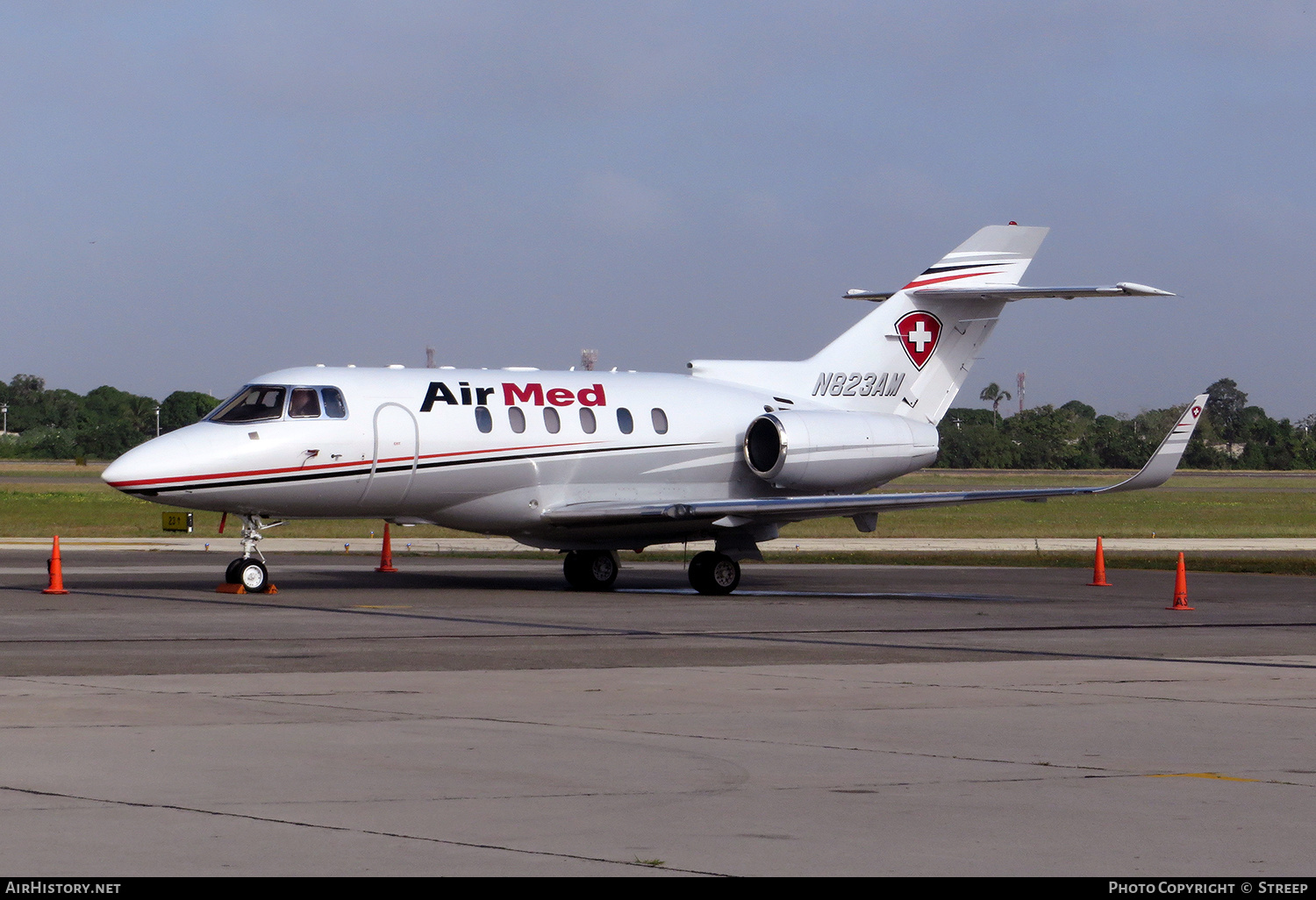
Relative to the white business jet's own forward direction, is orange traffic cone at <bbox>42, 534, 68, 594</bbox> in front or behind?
in front

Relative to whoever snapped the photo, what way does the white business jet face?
facing the viewer and to the left of the viewer
